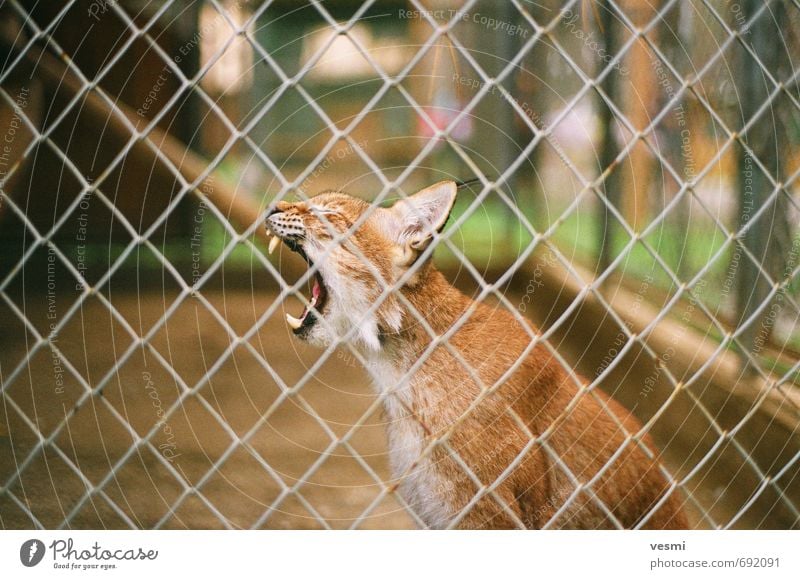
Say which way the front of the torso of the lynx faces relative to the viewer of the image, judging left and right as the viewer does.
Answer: facing to the left of the viewer
